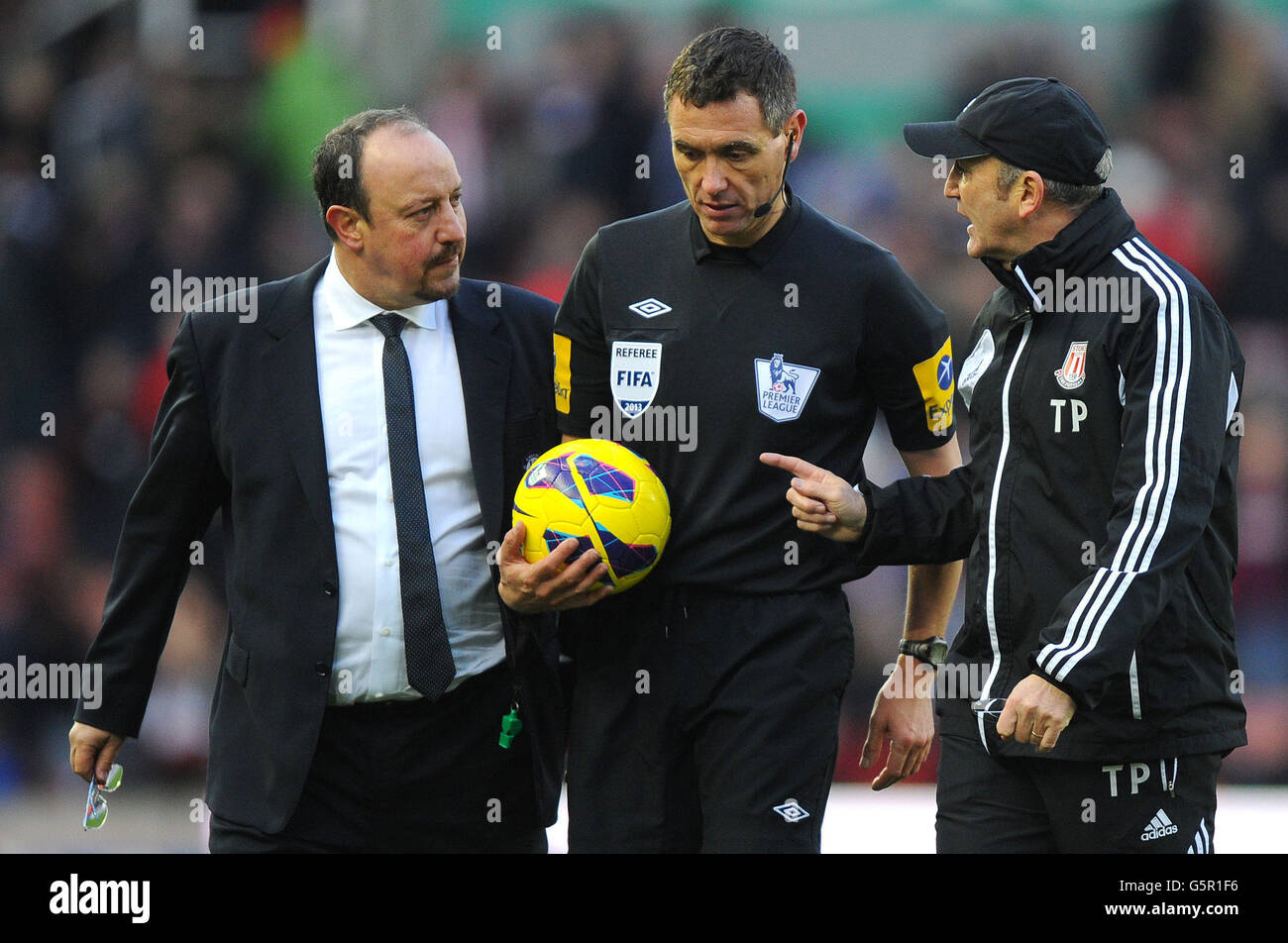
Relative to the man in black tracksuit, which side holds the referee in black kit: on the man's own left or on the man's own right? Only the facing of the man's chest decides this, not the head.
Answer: on the man's own right

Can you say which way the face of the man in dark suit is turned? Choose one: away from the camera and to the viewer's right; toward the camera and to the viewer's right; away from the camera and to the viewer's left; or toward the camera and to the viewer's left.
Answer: toward the camera and to the viewer's right

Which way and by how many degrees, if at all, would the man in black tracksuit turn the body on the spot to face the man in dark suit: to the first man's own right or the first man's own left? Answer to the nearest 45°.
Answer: approximately 45° to the first man's own right

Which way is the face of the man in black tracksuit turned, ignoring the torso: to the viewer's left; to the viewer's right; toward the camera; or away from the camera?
to the viewer's left
